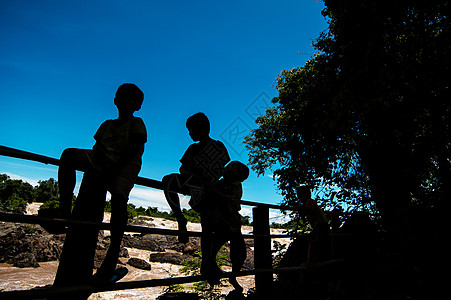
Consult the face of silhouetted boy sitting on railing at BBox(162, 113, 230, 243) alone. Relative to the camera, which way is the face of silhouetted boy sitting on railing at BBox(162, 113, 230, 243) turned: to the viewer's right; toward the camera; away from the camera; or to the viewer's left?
to the viewer's left

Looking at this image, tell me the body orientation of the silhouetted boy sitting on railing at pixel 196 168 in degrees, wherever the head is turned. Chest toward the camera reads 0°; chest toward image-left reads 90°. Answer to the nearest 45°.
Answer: approximately 45°

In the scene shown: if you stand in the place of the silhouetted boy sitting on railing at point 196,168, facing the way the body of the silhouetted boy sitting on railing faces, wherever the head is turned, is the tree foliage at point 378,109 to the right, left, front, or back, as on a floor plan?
back

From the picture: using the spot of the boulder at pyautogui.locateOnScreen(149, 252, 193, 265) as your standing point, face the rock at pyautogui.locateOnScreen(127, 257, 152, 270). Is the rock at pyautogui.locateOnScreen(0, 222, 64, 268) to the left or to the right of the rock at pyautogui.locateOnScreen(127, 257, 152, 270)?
right

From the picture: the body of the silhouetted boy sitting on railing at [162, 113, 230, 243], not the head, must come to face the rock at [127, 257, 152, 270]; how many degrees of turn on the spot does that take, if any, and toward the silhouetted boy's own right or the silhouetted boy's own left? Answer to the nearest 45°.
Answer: approximately 135° to the silhouetted boy's own right

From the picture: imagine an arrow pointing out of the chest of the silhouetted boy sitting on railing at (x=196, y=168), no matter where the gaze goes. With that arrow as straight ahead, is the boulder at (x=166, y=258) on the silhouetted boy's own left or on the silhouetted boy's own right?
on the silhouetted boy's own right

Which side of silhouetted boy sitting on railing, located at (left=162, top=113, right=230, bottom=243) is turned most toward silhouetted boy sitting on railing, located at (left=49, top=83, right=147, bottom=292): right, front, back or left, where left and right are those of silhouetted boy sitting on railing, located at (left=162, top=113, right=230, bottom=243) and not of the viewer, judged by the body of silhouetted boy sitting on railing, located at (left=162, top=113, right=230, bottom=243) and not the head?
front

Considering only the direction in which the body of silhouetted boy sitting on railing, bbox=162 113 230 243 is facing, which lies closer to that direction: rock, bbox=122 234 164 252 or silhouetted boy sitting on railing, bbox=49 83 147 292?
the silhouetted boy sitting on railing
